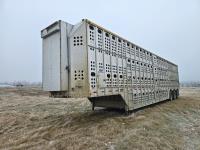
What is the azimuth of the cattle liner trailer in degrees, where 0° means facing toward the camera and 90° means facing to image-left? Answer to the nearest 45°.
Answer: approximately 45°
